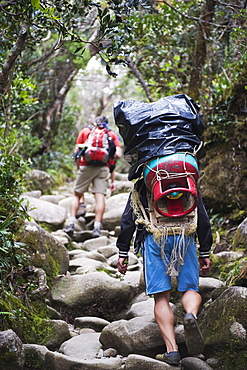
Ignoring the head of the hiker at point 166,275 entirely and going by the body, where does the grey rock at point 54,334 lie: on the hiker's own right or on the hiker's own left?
on the hiker's own left

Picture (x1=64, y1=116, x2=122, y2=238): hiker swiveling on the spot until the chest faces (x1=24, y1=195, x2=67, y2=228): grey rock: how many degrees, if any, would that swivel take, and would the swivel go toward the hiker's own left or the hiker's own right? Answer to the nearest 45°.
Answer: approximately 45° to the hiker's own left

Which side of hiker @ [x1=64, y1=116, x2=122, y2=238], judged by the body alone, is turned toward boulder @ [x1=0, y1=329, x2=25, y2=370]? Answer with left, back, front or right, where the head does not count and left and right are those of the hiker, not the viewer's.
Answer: back

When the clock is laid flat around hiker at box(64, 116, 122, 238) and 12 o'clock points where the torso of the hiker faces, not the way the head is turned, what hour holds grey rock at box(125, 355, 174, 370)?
The grey rock is roughly at 6 o'clock from the hiker.

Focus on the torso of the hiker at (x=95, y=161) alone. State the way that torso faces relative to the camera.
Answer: away from the camera

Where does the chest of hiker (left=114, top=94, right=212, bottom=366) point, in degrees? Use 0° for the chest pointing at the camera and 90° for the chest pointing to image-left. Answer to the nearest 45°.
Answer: approximately 180°

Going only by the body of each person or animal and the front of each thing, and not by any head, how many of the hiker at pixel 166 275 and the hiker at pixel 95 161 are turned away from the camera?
2

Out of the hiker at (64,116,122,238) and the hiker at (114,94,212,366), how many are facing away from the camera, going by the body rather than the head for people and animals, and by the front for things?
2

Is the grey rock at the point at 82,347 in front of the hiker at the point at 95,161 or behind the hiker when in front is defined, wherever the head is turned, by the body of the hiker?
behind
